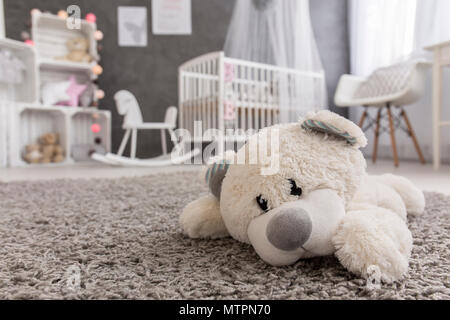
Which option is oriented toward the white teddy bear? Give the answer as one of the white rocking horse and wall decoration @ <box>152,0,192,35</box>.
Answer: the wall decoration

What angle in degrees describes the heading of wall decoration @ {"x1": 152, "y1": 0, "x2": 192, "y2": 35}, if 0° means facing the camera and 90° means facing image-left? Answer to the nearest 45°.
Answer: approximately 0°

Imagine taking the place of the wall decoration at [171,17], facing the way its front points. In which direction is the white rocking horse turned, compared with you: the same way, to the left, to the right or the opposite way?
to the right

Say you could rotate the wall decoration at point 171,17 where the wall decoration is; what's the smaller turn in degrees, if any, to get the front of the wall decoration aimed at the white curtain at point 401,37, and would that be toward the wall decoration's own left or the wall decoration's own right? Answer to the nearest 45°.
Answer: approximately 45° to the wall decoration's own left

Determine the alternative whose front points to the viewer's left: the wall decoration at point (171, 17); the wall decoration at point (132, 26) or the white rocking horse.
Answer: the white rocking horse

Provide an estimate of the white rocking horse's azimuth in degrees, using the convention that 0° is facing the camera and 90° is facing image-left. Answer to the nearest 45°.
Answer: approximately 90°

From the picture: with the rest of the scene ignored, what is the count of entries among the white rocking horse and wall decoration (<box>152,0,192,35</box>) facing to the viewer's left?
1
